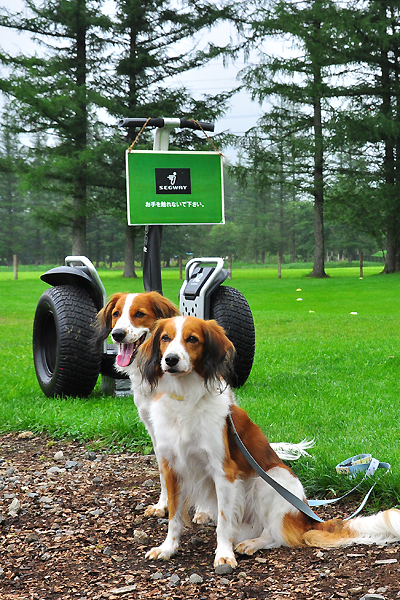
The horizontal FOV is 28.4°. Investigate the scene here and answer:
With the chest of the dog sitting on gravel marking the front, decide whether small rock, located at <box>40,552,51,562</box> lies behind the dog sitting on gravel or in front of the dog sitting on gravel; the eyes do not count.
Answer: in front

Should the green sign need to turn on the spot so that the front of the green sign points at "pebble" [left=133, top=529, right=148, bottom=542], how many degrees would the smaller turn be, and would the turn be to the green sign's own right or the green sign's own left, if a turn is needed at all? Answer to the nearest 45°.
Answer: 0° — it already faces it

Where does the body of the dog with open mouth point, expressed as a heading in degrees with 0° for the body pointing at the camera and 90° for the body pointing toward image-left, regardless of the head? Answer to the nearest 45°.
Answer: approximately 45°

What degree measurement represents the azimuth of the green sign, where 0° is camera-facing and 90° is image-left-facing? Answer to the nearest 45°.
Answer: approximately 0°

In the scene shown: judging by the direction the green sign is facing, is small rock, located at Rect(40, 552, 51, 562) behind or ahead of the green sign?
ahead

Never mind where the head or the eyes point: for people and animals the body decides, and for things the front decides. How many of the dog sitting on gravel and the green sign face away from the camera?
0

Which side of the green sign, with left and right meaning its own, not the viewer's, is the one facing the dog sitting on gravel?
front

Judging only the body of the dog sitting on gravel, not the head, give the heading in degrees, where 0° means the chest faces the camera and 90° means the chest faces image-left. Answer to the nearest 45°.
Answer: approximately 45°

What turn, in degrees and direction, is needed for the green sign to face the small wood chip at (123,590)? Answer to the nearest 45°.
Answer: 0° — it already faces it
